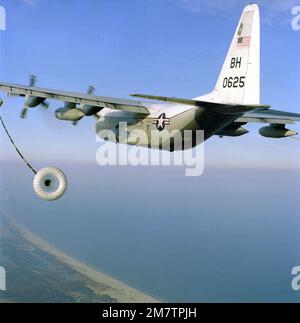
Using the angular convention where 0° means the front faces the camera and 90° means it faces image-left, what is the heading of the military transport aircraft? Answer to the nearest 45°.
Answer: approximately 135°
